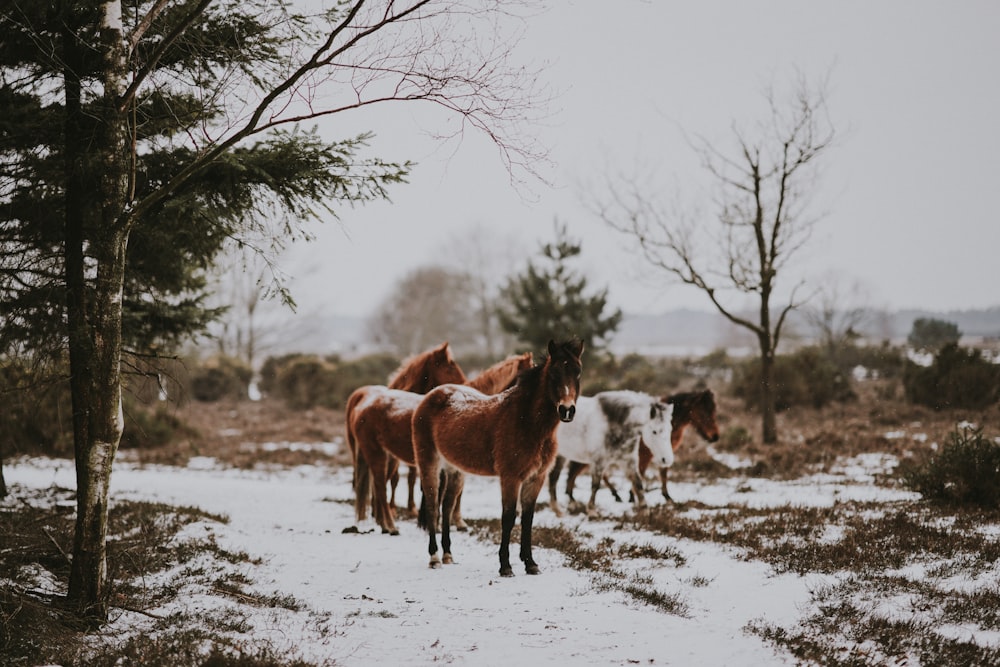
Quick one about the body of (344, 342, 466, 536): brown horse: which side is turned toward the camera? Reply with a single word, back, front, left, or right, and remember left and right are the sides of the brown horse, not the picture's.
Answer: right

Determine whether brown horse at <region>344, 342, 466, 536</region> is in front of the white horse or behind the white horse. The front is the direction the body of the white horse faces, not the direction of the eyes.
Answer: behind

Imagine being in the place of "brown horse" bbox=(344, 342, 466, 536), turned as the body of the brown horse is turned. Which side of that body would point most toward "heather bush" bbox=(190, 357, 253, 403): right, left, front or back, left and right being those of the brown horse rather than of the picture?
left

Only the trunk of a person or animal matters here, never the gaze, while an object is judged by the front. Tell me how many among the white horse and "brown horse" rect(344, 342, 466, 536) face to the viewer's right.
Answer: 2

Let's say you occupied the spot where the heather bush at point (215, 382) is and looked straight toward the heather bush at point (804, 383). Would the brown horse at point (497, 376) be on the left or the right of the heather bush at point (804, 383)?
right

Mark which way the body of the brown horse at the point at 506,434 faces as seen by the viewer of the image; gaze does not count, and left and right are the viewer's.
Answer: facing the viewer and to the right of the viewer

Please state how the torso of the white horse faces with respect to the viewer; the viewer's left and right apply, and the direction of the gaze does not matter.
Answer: facing to the right of the viewer

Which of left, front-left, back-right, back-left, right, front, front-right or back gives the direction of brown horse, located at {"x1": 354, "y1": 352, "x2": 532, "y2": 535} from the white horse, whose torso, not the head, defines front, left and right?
back-right
